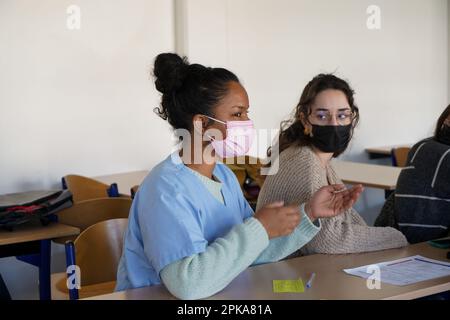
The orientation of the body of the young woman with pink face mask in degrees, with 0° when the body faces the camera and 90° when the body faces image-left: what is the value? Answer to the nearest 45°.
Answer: approximately 315°

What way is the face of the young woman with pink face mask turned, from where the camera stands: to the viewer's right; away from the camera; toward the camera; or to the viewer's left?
to the viewer's right

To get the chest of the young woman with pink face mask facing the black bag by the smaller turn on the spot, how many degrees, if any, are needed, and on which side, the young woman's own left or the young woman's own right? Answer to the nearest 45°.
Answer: approximately 180°

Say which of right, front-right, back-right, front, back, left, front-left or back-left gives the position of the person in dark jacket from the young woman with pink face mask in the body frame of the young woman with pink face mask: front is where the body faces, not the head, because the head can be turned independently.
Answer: left

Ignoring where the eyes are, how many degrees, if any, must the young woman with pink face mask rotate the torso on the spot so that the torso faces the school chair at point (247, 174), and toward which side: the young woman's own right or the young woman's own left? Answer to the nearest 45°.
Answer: approximately 135° to the young woman's own left

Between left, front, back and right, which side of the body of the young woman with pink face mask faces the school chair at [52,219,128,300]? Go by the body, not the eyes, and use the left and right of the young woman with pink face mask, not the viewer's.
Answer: back
